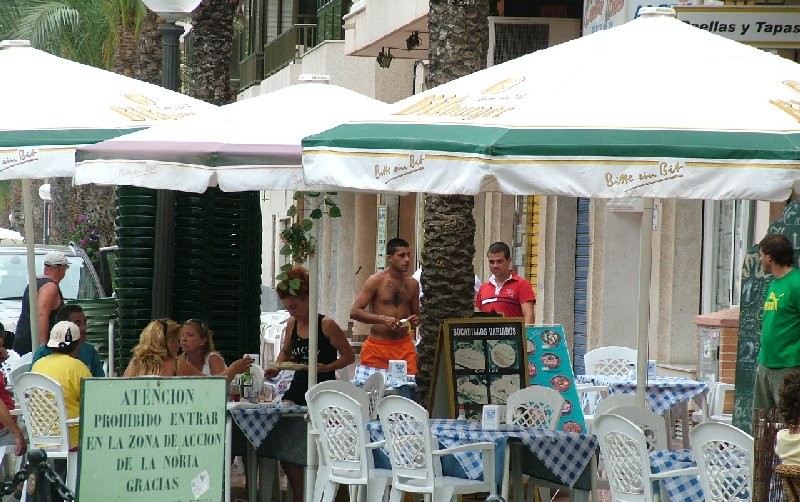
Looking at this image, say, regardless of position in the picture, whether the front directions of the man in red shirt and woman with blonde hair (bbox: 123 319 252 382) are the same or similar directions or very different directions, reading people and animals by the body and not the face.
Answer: very different directions

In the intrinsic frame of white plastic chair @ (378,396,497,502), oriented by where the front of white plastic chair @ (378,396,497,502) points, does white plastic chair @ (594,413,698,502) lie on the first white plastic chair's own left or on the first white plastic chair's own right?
on the first white plastic chair's own right

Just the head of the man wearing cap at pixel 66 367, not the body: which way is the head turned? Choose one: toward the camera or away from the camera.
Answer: away from the camera

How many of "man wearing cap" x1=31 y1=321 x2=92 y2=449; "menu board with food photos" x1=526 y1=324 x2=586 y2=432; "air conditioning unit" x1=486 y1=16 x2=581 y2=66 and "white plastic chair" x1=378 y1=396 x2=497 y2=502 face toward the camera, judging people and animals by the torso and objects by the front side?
2

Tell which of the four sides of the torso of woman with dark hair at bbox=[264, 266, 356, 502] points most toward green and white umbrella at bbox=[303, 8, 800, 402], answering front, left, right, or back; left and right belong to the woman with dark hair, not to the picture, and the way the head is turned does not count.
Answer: left
